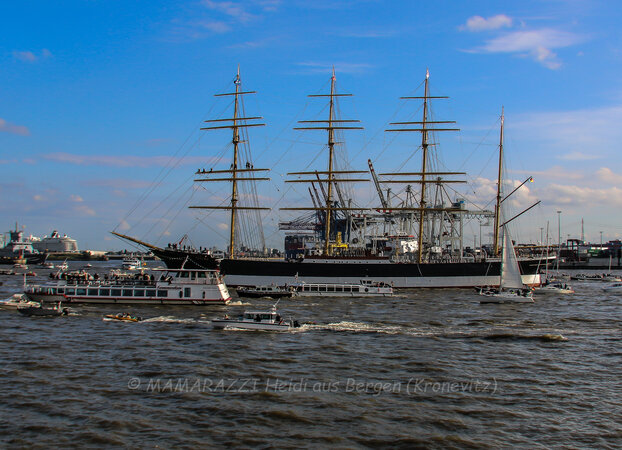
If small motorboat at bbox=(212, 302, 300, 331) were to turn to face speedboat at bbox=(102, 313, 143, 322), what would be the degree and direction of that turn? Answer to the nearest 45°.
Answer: approximately 45° to its right

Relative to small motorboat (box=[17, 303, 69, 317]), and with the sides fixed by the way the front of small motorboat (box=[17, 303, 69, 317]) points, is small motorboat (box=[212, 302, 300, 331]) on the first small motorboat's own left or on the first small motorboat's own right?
on the first small motorboat's own left

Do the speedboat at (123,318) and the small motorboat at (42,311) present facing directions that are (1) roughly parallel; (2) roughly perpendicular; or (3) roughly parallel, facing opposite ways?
roughly parallel

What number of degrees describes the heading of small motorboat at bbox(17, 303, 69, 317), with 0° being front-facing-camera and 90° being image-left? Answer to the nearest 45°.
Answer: approximately 90°

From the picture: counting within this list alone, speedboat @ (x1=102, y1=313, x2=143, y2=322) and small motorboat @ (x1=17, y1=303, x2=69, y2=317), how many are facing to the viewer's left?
2

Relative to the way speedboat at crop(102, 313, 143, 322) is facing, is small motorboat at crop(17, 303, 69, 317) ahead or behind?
ahead

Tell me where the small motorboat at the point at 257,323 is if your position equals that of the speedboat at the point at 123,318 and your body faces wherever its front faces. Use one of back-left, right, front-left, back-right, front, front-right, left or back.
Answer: back-left

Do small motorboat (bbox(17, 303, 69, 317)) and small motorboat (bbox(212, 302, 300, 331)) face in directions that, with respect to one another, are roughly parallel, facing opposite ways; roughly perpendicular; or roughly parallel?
roughly parallel

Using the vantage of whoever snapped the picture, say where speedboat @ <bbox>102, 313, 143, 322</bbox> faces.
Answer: facing to the left of the viewer

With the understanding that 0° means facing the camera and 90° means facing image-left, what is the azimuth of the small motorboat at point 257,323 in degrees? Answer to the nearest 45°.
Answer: approximately 90°

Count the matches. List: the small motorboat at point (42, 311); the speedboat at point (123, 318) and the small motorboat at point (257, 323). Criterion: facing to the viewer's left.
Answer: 3

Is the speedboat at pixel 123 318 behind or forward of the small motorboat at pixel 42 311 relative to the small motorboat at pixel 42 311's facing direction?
behind
